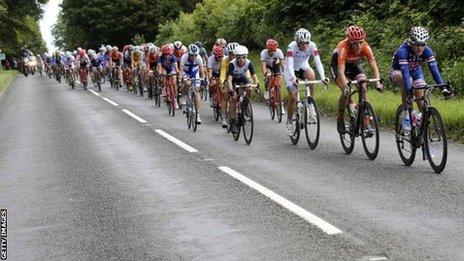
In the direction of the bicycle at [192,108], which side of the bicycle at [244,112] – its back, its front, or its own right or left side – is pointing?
back

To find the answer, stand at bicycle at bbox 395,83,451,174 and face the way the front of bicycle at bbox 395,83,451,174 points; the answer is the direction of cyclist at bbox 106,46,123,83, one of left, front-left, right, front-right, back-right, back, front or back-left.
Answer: back

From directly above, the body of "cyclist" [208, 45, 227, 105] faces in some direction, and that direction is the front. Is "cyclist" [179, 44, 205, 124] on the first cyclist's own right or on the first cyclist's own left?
on the first cyclist's own right

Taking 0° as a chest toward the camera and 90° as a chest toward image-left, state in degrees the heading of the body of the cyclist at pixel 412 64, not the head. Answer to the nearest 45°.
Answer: approximately 315°

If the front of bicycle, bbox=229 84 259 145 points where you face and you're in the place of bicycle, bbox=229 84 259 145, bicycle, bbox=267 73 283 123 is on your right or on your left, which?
on your left

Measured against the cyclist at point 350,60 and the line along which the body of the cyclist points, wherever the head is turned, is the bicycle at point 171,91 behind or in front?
behind

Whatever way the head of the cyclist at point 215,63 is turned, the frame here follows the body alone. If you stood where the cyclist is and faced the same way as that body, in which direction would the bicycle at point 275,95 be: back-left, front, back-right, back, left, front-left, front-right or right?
front-left

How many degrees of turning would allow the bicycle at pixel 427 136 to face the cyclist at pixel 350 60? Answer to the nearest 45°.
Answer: approximately 180°
